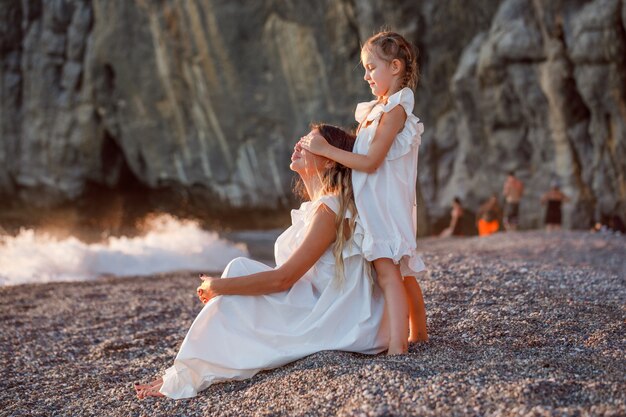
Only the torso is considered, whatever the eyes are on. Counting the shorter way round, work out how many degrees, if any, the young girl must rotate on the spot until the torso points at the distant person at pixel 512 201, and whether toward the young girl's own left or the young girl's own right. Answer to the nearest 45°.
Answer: approximately 90° to the young girl's own right

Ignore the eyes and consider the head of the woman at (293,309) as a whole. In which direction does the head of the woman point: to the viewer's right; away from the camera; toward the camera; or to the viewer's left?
to the viewer's left

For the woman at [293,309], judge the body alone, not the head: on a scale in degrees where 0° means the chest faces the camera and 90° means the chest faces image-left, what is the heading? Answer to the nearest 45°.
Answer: approximately 90°

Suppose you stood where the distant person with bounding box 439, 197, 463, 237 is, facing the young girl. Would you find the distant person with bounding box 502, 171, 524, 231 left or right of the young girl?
left

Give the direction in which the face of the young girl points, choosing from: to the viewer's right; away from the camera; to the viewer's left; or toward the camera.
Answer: to the viewer's left

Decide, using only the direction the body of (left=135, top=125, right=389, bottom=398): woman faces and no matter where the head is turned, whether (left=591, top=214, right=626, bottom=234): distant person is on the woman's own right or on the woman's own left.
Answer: on the woman's own right

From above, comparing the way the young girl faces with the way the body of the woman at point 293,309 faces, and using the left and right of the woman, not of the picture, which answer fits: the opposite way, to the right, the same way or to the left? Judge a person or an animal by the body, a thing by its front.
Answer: the same way

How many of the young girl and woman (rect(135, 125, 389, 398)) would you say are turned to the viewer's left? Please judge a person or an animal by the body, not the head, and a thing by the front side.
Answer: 2

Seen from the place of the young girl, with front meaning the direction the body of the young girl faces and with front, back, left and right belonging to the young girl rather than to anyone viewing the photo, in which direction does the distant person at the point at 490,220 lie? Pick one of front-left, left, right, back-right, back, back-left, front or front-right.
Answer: right

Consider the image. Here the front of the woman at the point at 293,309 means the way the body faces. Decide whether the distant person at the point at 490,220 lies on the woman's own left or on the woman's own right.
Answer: on the woman's own right

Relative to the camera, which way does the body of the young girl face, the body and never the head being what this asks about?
to the viewer's left
